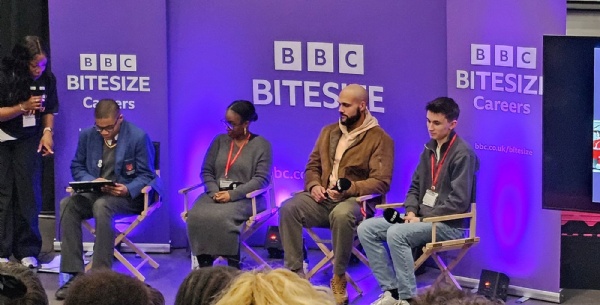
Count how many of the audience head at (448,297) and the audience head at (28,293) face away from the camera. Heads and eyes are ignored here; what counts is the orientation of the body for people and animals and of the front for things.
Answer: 2

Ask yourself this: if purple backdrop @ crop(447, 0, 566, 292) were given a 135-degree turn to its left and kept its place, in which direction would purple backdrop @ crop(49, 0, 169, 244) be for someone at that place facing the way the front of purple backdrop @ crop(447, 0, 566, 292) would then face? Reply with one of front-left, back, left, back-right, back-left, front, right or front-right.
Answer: back-left

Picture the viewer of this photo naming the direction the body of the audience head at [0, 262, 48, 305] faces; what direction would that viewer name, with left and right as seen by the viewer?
facing away from the viewer

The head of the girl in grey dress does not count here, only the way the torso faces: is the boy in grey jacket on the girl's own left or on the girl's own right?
on the girl's own left

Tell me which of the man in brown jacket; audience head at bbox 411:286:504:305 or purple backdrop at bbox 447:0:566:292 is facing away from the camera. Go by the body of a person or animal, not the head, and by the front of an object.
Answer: the audience head

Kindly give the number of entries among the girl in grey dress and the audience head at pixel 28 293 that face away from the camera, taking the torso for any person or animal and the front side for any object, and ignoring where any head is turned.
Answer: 1

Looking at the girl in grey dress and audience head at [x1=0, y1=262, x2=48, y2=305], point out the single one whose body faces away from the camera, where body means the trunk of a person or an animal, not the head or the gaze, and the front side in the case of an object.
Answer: the audience head

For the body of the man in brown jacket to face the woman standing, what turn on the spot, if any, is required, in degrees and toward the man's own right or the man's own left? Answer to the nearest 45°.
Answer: approximately 45° to the man's own right
